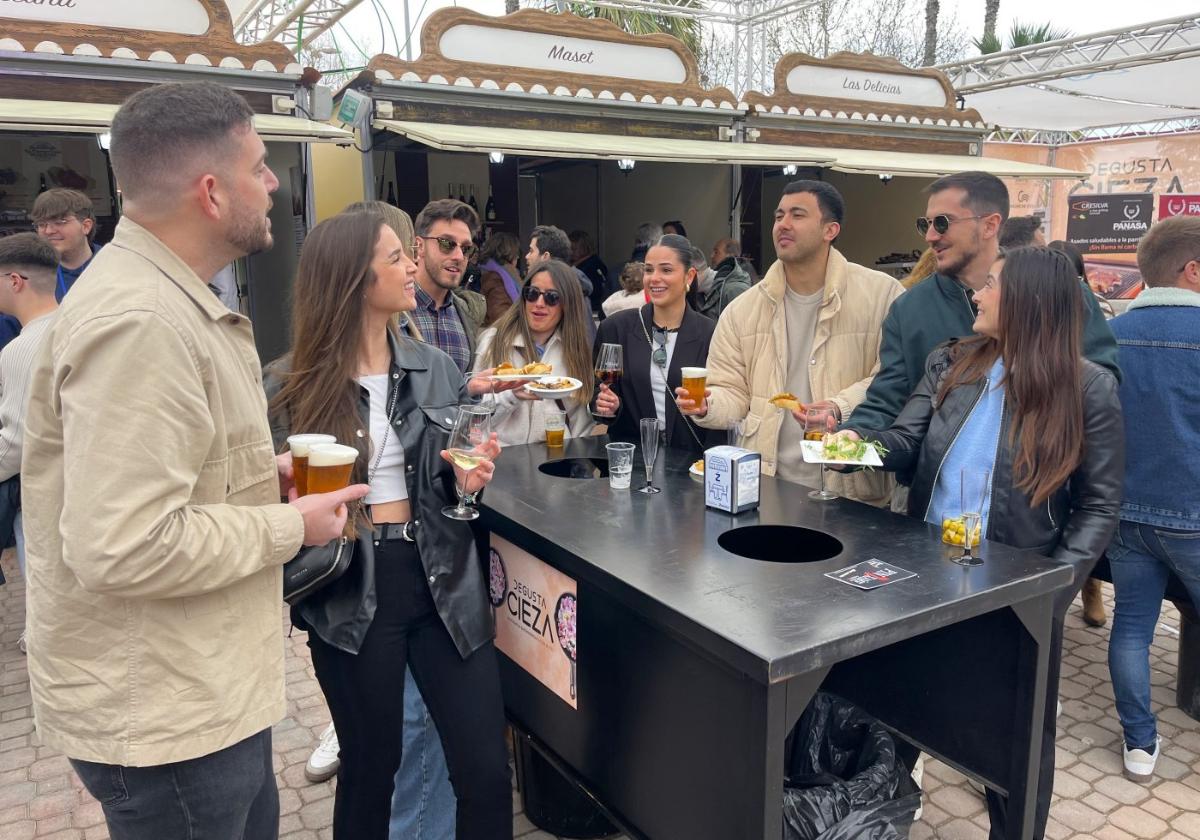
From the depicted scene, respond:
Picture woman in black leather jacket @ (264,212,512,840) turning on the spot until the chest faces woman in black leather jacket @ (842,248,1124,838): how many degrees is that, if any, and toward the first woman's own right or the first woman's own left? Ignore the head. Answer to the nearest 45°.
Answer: approximately 45° to the first woman's own left

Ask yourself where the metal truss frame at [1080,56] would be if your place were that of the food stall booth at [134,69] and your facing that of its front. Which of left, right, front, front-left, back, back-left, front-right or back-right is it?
front-left

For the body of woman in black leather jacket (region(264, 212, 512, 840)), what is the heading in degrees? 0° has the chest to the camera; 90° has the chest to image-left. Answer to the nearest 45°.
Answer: approximately 315°

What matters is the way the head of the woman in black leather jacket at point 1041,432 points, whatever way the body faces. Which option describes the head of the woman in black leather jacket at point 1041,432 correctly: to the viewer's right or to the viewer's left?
to the viewer's left

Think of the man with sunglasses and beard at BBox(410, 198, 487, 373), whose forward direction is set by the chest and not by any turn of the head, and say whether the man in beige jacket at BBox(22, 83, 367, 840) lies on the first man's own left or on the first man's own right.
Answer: on the first man's own right

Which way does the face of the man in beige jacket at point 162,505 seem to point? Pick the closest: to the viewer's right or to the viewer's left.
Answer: to the viewer's right

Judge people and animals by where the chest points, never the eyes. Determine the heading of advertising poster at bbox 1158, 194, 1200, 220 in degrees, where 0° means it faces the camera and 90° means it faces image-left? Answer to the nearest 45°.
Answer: approximately 0°

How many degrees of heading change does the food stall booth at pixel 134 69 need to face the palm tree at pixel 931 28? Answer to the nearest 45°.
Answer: approximately 90° to its left

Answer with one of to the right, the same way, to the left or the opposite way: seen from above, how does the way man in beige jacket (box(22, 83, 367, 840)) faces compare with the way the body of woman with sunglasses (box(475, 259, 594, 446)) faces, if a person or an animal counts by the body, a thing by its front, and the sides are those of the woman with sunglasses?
to the left
